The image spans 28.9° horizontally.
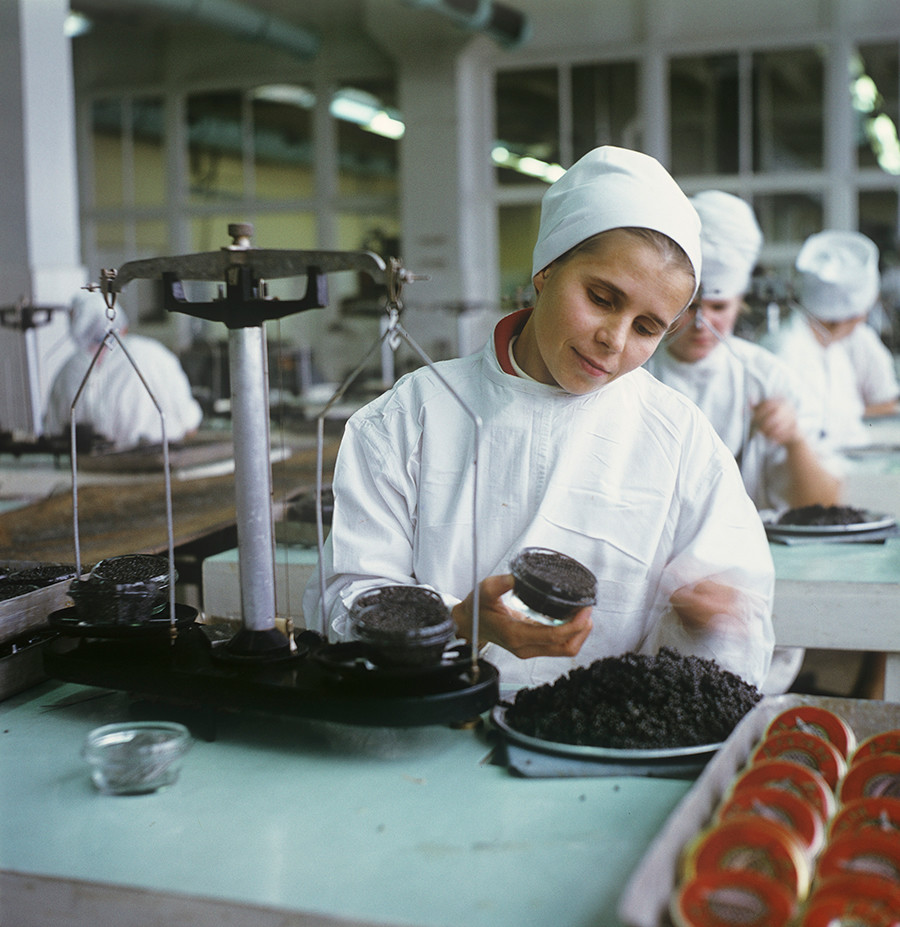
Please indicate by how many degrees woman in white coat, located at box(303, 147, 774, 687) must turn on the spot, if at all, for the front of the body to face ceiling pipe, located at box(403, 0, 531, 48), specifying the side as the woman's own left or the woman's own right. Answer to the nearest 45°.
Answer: approximately 180°

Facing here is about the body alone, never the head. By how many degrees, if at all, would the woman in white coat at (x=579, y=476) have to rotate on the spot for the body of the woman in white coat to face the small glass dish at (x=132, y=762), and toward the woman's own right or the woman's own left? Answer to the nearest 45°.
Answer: approximately 45° to the woman's own right

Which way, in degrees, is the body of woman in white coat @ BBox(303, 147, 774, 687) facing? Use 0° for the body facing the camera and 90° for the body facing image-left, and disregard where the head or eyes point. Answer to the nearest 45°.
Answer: approximately 0°

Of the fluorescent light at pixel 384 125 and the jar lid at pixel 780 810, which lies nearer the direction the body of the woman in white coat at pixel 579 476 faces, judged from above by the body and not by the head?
the jar lid

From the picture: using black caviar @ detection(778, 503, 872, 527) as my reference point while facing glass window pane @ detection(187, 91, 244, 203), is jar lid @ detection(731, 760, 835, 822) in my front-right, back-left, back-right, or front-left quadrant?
back-left

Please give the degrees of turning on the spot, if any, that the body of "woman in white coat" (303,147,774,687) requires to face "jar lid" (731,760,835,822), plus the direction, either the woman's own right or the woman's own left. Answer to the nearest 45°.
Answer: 0° — they already face it

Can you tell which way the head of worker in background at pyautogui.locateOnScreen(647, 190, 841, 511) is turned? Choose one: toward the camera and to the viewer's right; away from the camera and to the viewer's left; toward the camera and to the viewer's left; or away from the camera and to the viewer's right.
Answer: toward the camera and to the viewer's left

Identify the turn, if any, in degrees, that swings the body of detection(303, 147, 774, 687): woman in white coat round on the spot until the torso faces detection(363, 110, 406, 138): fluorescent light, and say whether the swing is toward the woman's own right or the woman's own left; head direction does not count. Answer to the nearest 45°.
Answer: approximately 180°

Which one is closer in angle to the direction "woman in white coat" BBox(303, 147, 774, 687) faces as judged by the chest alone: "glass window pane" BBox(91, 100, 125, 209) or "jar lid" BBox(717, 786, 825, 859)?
the jar lid

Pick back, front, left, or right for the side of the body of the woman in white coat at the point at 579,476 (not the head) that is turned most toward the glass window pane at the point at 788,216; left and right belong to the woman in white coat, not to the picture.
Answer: back
